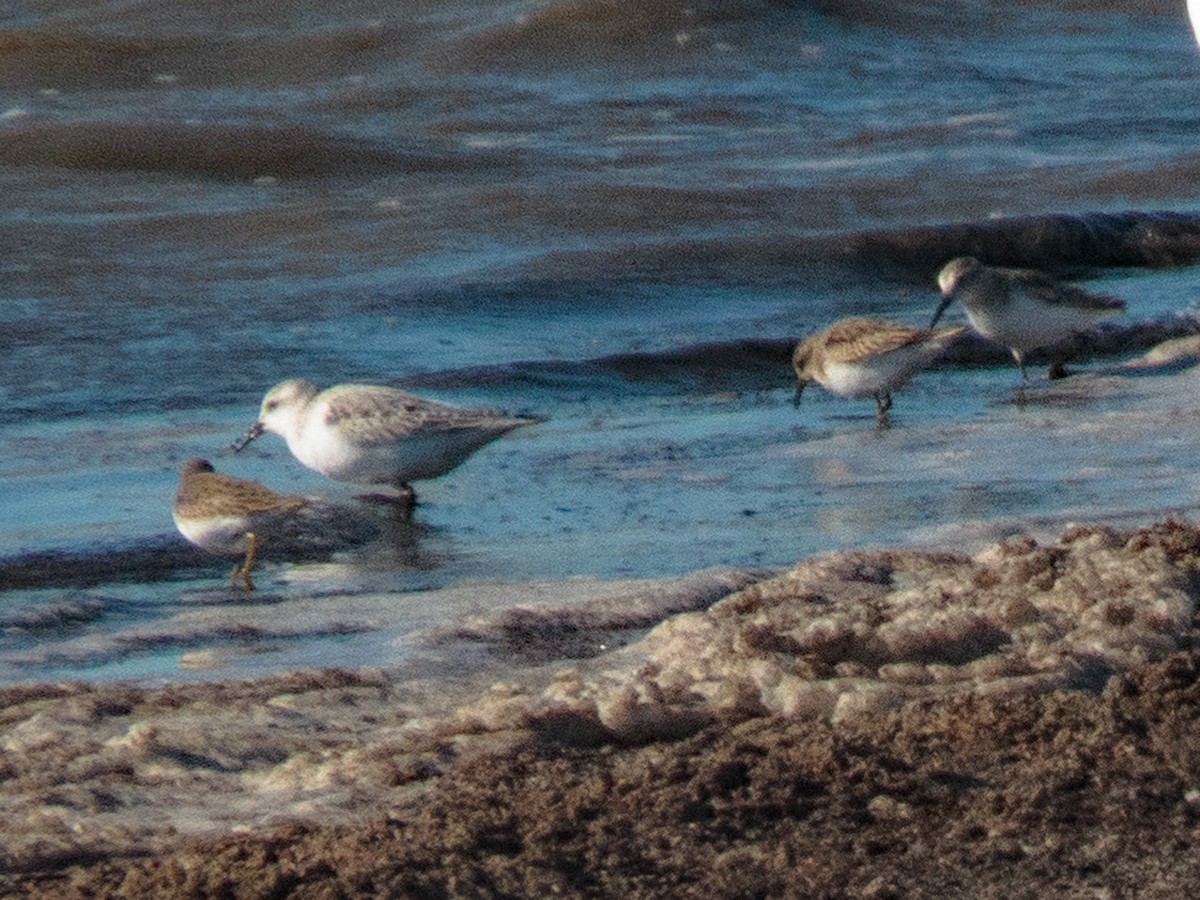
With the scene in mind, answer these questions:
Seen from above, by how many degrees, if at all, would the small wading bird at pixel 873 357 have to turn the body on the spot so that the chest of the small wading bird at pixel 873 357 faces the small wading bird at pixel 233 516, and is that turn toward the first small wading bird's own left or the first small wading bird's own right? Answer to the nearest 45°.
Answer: approximately 45° to the first small wading bird's own left

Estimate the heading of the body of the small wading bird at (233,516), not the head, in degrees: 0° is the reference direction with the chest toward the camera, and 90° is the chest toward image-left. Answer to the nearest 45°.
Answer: approximately 90°

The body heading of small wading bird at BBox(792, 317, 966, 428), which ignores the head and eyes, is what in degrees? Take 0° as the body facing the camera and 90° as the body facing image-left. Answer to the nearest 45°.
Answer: approximately 90°

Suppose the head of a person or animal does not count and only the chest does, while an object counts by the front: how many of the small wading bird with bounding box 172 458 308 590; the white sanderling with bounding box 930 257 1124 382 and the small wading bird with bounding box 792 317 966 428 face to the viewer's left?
3

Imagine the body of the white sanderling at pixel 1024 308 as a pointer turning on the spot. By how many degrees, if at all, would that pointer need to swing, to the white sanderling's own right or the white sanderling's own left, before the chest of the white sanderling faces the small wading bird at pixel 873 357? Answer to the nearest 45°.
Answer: approximately 45° to the white sanderling's own left

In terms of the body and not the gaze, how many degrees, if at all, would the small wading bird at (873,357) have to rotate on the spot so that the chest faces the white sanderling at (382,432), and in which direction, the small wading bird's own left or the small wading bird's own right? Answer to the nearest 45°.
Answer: approximately 45° to the small wading bird's own left

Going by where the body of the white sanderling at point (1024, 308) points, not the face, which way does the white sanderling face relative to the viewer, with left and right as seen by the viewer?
facing to the left of the viewer

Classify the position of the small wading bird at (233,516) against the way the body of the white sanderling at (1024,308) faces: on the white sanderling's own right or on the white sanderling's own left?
on the white sanderling's own left

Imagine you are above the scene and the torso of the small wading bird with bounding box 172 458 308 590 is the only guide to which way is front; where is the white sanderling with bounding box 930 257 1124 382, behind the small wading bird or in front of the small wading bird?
behind

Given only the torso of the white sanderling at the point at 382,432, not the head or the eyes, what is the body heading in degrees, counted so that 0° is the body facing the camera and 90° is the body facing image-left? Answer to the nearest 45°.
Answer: approximately 90°

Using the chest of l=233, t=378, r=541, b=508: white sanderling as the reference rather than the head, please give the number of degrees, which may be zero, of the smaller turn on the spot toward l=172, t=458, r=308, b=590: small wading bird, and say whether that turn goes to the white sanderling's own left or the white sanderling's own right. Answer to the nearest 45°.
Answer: approximately 45° to the white sanderling's own left

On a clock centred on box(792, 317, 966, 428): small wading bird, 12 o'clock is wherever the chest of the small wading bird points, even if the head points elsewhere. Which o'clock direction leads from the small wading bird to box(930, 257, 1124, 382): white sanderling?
The white sanderling is roughly at 4 o'clock from the small wading bird.

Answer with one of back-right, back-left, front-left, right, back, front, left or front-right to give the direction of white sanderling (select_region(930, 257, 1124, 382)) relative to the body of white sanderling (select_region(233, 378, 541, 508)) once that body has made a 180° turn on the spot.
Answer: front-left
